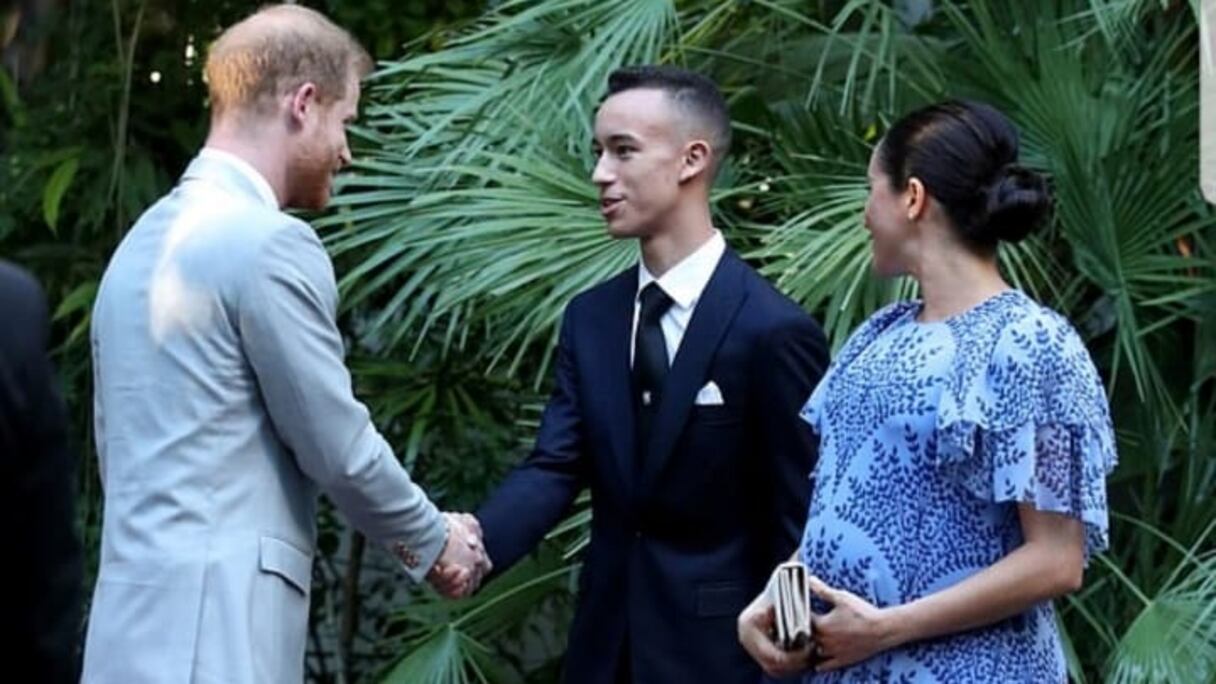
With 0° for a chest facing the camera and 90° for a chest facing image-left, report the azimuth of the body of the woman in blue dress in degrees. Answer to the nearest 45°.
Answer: approximately 45°

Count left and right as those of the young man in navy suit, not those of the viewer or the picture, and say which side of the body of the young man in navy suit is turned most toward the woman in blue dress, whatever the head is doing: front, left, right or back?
left

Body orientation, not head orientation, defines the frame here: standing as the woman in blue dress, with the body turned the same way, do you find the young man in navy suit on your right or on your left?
on your right

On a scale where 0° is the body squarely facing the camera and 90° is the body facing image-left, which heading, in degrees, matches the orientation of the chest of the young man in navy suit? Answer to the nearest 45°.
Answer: approximately 45°
